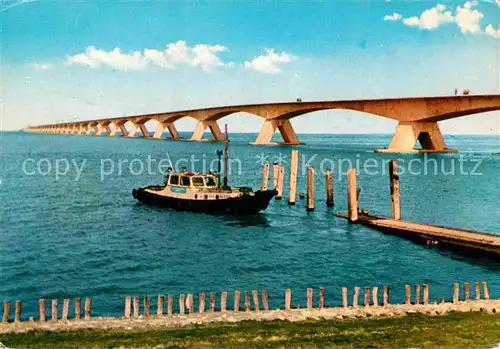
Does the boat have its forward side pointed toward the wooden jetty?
yes

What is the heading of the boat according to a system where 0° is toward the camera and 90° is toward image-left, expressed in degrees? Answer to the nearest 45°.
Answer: approximately 315°

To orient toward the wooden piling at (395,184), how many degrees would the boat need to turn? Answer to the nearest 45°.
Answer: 0° — it already faces it
